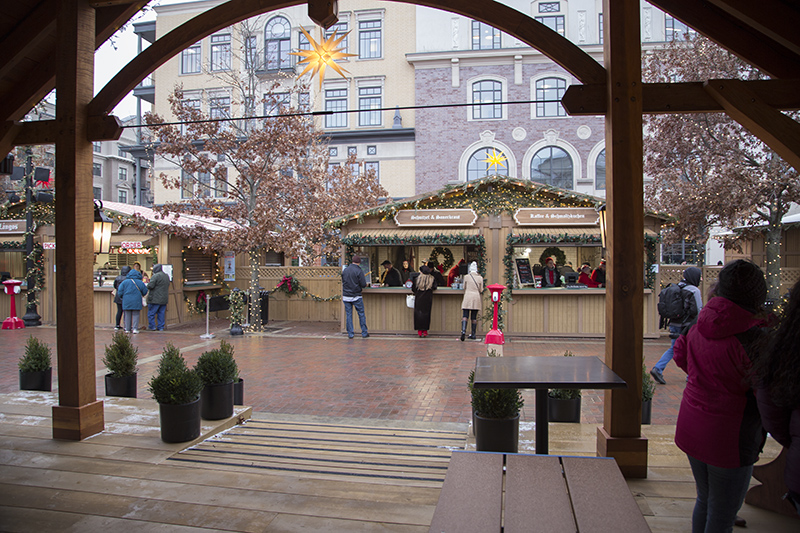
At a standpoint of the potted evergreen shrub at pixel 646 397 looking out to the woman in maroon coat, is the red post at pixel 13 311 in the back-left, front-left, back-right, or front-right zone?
back-right

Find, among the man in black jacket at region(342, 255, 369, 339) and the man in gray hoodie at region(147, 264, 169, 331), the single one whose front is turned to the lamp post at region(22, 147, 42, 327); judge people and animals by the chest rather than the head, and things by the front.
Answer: the man in gray hoodie

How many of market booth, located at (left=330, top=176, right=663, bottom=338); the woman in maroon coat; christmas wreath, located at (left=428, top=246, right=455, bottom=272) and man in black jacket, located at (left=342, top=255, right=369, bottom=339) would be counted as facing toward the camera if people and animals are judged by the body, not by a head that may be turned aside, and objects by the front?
2

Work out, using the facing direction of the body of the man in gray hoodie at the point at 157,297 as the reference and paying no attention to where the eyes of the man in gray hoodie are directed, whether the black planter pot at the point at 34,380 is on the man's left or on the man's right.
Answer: on the man's left

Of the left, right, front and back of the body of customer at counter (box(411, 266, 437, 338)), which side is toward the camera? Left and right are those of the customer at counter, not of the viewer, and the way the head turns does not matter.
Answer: back

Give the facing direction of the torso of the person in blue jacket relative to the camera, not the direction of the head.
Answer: away from the camera

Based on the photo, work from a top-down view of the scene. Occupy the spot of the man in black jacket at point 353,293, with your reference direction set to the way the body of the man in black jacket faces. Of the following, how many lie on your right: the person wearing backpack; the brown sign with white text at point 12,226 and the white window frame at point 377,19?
1

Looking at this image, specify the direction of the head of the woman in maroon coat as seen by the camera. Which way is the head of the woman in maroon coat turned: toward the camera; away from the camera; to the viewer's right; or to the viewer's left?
away from the camera

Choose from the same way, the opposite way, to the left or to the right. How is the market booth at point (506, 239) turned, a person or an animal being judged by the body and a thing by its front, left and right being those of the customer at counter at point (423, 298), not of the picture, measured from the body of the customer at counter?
the opposite way

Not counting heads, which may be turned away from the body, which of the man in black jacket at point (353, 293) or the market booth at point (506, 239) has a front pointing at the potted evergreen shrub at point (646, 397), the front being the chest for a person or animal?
the market booth
